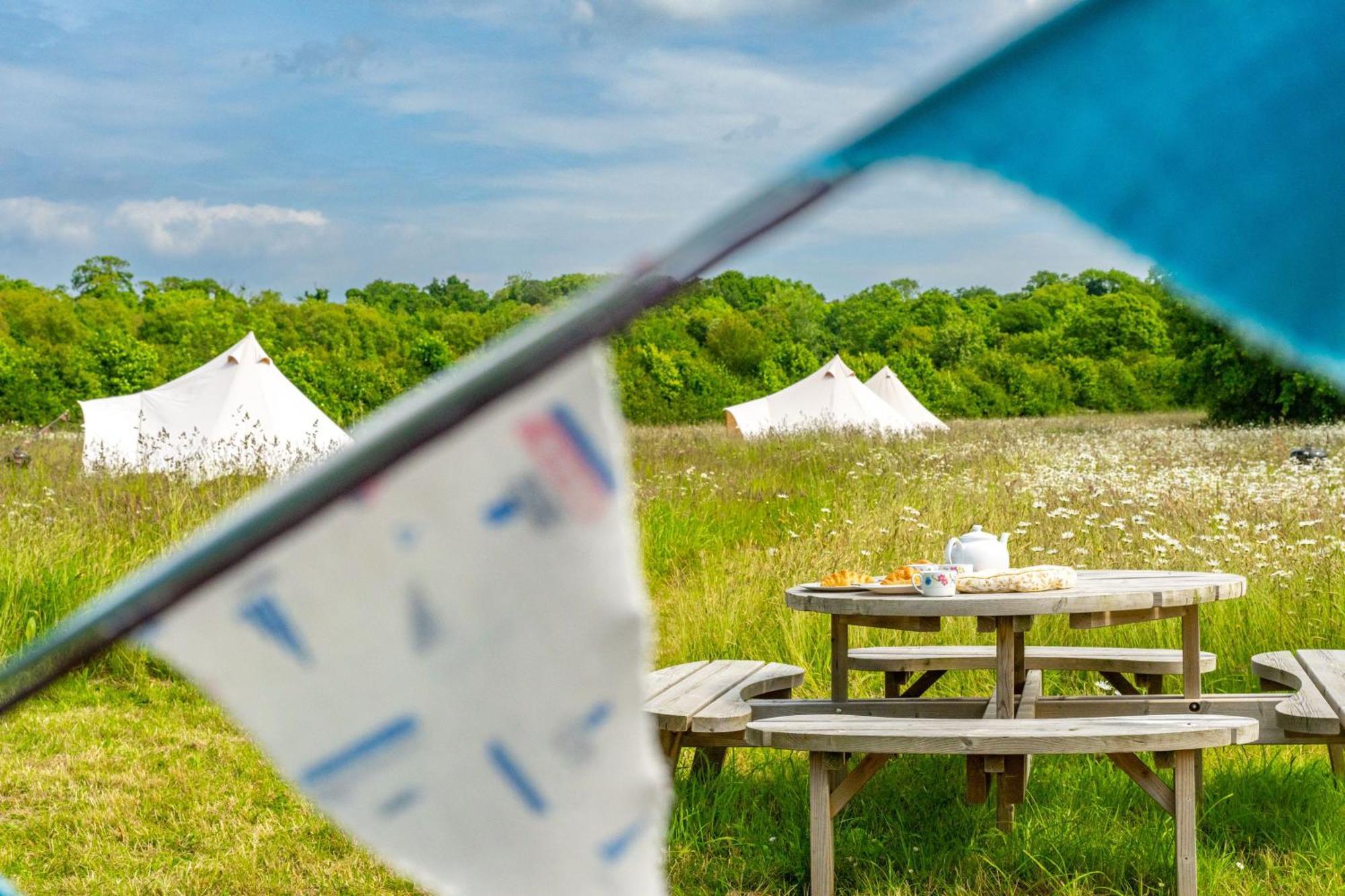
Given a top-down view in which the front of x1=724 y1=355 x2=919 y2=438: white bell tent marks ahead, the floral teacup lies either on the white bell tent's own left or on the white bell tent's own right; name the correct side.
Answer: on the white bell tent's own left

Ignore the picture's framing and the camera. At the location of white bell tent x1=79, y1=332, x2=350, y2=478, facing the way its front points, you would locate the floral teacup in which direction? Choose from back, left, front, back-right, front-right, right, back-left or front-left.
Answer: left

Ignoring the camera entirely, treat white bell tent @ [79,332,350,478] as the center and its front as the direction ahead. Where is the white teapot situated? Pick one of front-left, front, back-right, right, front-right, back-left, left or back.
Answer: left

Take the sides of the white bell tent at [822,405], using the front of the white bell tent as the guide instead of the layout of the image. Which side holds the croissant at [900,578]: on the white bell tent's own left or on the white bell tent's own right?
on the white bell tent's own left

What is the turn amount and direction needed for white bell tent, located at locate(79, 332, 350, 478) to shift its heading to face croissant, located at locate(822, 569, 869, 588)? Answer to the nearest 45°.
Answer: approximately 90° to its left
